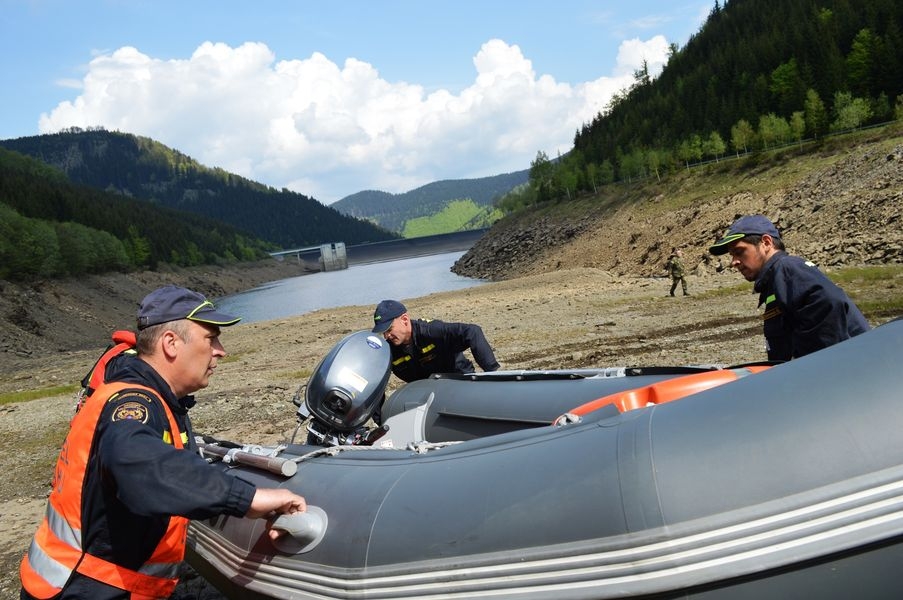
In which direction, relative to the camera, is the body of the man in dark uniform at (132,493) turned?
to the viewer's right

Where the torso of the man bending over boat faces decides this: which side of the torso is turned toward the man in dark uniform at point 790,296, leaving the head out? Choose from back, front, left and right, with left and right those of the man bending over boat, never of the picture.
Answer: left

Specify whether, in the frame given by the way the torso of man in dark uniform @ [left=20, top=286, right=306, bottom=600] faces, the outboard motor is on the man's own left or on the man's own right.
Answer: on the man's own left

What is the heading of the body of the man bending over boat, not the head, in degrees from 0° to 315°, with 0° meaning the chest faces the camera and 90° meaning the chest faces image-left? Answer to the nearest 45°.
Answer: approximately 45°

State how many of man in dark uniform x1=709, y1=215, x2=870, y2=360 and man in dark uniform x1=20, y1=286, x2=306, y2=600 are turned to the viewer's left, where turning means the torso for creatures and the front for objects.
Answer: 1

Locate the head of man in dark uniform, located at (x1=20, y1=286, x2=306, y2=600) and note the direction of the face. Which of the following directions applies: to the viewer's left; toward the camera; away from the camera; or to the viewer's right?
to the viewer's right

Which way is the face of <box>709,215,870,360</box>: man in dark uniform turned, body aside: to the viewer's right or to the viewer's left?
to the viewer's left

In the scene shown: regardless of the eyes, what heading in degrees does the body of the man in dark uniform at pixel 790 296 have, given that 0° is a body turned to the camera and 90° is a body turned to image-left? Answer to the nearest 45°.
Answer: approximately 90°

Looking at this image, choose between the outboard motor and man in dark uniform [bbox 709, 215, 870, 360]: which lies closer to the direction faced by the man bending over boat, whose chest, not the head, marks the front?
the outboard motor

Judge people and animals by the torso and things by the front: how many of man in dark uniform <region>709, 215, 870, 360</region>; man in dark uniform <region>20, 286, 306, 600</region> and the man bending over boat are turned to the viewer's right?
1
